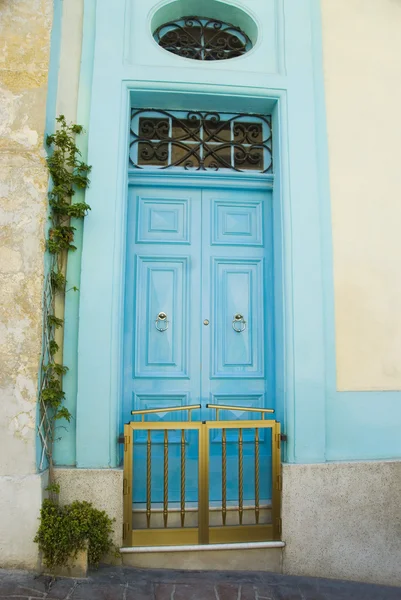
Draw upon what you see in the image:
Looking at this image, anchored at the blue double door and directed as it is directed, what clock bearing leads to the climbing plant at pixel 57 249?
The climbing plant is roughly at 2 o'clock from the blue double door.

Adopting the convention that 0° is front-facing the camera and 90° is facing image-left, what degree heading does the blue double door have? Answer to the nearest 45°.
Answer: approximately 0°

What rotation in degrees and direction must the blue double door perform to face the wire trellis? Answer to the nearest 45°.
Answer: approximately 45° to its right
